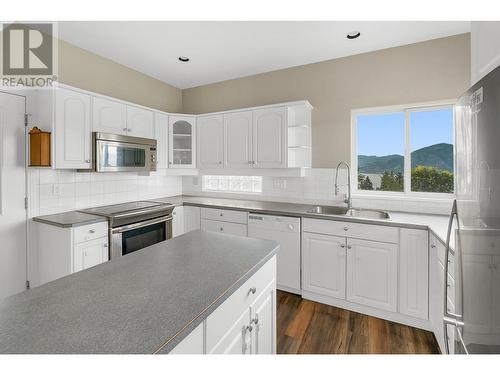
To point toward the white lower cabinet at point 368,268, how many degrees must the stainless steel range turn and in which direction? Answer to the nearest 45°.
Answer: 0° — it already faces it

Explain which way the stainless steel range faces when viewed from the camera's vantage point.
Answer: facing the viewer and to the right of the viewer

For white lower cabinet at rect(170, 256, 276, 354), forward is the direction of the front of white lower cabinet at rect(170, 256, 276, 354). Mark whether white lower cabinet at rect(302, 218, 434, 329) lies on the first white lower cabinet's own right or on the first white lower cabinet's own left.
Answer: on the first white lower cabinet's own left

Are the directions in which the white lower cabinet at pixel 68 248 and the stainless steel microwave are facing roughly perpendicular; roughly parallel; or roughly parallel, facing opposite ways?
roughly parallel

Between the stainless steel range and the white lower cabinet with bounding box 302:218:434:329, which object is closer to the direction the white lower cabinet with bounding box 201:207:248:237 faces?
the stainless steel range

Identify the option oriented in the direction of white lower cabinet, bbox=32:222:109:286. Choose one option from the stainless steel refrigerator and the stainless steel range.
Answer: the stainless steel refrigerator

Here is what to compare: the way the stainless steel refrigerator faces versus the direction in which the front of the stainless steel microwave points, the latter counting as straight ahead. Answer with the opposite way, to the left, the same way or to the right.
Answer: the opposite way

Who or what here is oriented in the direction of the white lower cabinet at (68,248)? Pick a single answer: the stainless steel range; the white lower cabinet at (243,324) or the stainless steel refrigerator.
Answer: the stainless steel refrigerator

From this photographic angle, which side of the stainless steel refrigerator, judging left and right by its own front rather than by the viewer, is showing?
left

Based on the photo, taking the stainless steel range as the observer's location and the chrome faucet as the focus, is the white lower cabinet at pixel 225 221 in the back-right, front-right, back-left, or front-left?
front-left

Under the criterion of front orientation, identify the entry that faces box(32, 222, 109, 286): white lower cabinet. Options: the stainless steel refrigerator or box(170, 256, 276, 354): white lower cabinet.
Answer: the stainless steel refrigerator

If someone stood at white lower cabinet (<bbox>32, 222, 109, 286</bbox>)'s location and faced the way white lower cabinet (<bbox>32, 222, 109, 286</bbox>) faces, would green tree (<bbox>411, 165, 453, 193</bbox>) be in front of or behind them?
in front
